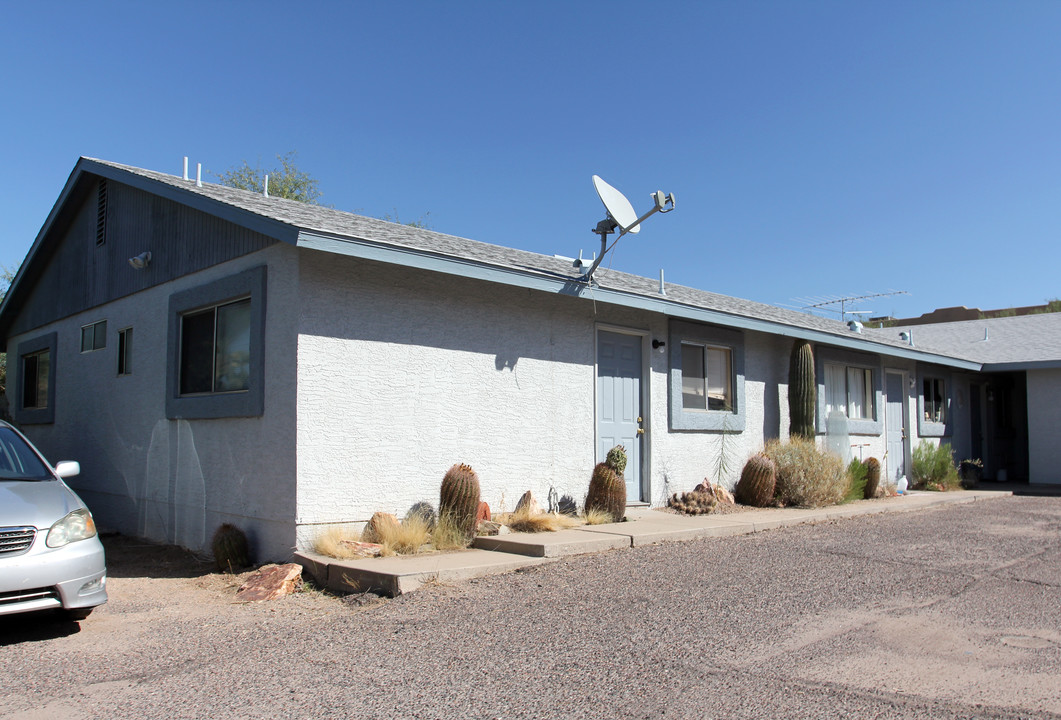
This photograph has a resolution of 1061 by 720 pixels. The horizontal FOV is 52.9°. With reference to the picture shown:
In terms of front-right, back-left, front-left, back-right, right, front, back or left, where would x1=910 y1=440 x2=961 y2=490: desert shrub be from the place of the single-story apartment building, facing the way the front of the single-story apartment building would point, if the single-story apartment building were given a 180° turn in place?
right

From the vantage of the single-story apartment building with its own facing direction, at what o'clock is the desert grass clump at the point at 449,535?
The desert grass clump is roughly at 12 o'clock from the single-story apartment building.

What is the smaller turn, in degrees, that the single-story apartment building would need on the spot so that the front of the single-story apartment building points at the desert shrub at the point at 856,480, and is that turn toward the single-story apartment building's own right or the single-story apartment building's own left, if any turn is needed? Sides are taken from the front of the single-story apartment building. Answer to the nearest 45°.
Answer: approximately 90° to the single-story apartment building's own left

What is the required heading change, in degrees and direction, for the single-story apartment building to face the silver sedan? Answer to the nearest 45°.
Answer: approximately 45° to its right

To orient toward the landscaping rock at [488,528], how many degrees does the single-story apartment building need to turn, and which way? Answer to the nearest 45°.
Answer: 0° — it already faces it

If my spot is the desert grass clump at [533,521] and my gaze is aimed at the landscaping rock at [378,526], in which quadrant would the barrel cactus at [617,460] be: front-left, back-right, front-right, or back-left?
back-right

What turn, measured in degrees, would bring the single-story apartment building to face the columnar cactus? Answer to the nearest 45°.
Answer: approximately 90° to its left

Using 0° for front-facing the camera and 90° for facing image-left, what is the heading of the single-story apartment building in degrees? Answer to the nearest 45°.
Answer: approximately 315°

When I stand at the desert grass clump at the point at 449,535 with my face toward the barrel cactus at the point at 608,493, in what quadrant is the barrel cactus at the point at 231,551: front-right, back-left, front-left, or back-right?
back-left
